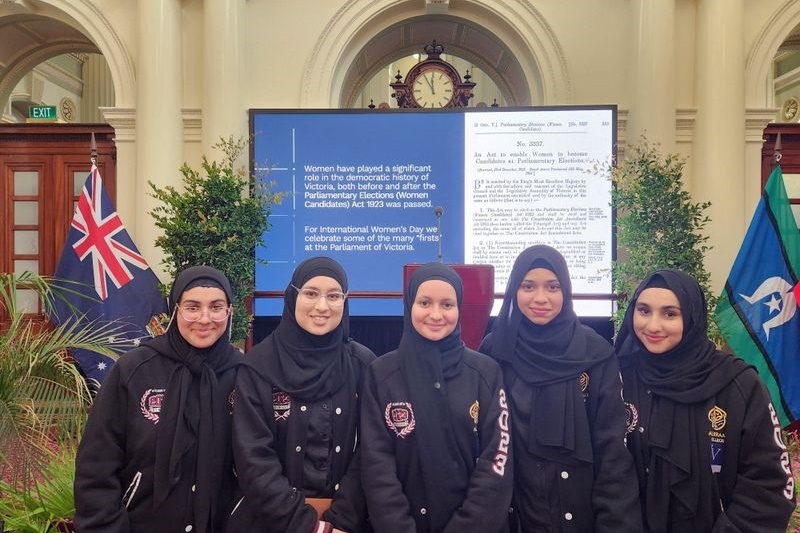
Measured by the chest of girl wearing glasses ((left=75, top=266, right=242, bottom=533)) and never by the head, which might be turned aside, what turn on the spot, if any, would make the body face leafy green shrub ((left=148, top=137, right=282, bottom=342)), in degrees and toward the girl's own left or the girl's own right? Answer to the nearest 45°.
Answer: approximately 135° to the girl's own left

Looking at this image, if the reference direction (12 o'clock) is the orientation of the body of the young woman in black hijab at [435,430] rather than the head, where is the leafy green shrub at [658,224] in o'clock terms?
The leafy green shrub is roughly at 7 o'clock from the young woman in black hijab.

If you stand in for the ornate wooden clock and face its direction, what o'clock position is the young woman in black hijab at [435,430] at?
The young woman in black hijab is roughly at 12 o'clock from the ornate wooden clock.

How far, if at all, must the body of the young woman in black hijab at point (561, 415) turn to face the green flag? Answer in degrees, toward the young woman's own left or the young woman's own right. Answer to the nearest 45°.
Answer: approximately 135° to the young woman's own left

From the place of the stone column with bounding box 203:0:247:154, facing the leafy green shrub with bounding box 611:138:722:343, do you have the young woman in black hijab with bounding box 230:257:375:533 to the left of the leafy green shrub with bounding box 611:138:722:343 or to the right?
right

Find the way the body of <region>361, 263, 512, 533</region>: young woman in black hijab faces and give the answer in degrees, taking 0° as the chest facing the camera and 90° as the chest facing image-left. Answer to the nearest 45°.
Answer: approximately 0°

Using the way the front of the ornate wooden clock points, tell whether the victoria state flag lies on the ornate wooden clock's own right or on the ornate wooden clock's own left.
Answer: on the ornate wooden clock's own right

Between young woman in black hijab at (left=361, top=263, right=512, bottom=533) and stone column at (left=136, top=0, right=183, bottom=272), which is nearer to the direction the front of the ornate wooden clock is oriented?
the young woman in black hijab

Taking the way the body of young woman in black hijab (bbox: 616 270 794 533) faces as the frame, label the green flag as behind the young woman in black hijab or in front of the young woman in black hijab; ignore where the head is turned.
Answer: behind

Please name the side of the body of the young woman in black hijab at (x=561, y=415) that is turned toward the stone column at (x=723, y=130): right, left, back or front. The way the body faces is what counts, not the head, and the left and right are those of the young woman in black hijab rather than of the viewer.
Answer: back

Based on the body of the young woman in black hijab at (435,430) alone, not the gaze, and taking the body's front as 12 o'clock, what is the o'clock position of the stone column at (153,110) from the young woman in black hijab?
The stone column is roughly at 5 o'clock from the young woman in black hijab.

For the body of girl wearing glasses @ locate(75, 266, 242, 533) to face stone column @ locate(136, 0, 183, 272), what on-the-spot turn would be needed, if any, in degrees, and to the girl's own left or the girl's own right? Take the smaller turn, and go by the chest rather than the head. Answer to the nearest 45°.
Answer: approximately 135° to the girl's own left
